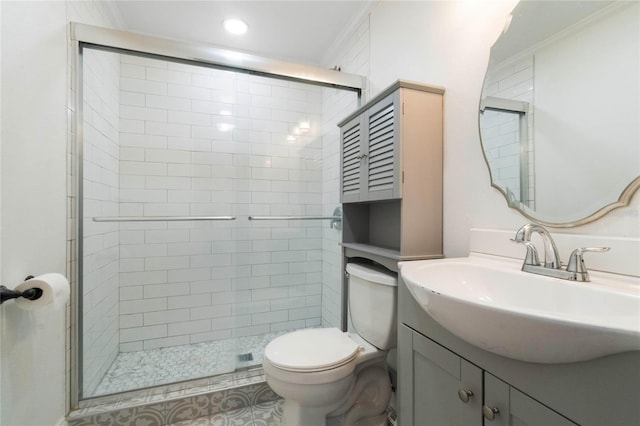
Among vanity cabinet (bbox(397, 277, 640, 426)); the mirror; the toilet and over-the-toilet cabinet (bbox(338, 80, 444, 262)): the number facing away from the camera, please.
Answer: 0

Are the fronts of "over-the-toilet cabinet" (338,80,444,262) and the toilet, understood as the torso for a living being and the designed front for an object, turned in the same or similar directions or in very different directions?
same or similar directions

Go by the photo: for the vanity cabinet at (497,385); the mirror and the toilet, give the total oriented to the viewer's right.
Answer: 0

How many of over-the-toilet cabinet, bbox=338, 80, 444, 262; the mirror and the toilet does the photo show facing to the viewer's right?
0

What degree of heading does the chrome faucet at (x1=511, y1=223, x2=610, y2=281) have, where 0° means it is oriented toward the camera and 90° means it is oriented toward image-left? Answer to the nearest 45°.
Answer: approximately 45°

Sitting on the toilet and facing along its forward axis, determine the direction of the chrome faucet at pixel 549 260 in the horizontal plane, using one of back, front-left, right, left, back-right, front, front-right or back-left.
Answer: left

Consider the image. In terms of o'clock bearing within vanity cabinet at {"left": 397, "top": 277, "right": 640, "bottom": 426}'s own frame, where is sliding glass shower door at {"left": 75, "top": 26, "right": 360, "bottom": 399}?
The sliding glass shower door is roughly at 2 o'clock from the vanity cabinet.

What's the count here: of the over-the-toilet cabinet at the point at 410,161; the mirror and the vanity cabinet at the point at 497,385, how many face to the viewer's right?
0

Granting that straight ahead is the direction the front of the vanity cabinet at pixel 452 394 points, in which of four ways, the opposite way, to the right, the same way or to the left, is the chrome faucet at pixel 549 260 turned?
the same way

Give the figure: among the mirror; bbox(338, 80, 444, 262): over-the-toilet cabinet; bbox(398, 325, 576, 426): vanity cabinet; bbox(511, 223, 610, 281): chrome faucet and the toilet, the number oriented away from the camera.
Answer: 0

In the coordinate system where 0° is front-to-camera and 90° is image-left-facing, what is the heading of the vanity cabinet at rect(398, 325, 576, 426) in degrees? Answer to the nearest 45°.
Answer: approximately 45°

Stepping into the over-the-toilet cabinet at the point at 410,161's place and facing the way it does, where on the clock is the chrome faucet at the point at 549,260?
The chrome faucet is roughly at 9 o'clock from the over-the-toilet cabinet.

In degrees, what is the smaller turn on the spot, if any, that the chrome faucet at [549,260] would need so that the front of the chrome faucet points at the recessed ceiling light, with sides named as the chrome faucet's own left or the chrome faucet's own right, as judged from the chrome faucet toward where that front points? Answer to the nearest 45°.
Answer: approximately 45° to the chrome faucet's own right

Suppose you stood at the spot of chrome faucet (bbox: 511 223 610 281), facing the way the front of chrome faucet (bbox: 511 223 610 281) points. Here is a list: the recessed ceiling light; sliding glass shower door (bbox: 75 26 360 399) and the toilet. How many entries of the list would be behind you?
0

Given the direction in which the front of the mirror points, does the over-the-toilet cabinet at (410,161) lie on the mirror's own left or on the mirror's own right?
on the mirror's own right

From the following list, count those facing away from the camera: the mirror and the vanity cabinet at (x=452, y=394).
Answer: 0
